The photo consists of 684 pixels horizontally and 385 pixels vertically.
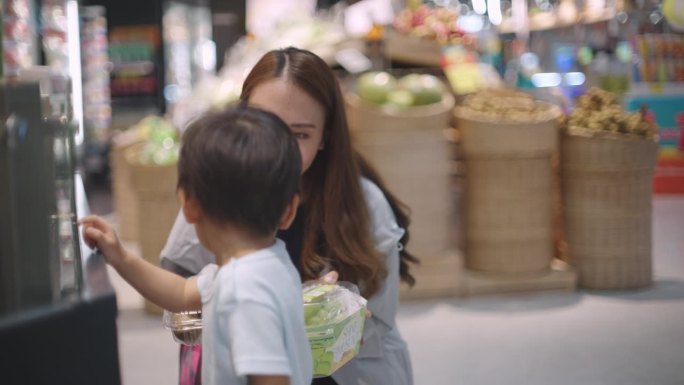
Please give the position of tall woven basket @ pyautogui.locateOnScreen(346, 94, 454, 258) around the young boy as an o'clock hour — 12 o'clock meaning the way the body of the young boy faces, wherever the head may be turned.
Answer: The tall woven basket is roughly at 2 o'clock from the young boy.

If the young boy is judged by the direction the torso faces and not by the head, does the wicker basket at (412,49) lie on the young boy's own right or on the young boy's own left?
on the young boy's own right

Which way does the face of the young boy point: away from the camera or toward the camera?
away from the camera

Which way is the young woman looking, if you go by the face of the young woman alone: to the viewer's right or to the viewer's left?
to the viewer's left

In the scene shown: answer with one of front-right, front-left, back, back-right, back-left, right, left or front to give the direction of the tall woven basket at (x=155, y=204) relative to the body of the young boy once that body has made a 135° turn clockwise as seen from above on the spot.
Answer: left

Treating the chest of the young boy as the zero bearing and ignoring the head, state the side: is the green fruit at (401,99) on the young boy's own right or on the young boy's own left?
on the young boy's own right

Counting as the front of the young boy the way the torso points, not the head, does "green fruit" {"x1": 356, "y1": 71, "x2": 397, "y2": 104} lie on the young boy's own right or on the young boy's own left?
on the young boy's own right

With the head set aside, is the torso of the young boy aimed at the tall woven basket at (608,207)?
no

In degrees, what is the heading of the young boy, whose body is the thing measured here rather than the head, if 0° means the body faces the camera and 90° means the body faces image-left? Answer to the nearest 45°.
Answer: approximately 135°
